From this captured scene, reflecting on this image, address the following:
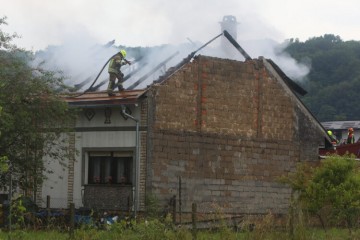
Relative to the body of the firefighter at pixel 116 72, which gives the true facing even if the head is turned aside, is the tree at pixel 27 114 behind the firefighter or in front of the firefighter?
behind

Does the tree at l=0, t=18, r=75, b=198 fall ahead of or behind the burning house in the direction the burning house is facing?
ahead

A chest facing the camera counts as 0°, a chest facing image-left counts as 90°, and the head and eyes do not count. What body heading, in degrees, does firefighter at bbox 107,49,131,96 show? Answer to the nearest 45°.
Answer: approximately 270°

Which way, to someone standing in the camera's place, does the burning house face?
facing the viewer and to the left of the viewer
